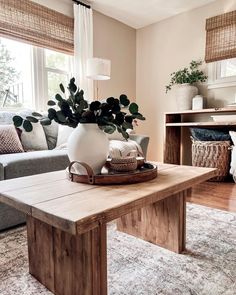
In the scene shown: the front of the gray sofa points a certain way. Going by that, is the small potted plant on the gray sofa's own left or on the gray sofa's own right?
on the gray sofa's own left

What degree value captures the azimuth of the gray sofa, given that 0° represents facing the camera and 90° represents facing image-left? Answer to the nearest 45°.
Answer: approximately 315°

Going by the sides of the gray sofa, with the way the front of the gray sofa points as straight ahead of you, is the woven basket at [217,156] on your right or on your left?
on your left

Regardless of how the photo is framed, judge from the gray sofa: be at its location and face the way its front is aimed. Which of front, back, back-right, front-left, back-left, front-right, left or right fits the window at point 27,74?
back-left

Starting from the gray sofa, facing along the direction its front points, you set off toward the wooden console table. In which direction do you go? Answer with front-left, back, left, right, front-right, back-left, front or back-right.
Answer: left

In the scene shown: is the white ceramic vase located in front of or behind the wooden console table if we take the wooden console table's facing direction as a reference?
in front

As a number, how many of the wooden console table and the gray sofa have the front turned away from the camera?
0

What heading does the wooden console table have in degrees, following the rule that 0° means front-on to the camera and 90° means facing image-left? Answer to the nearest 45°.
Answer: approximately 45°
